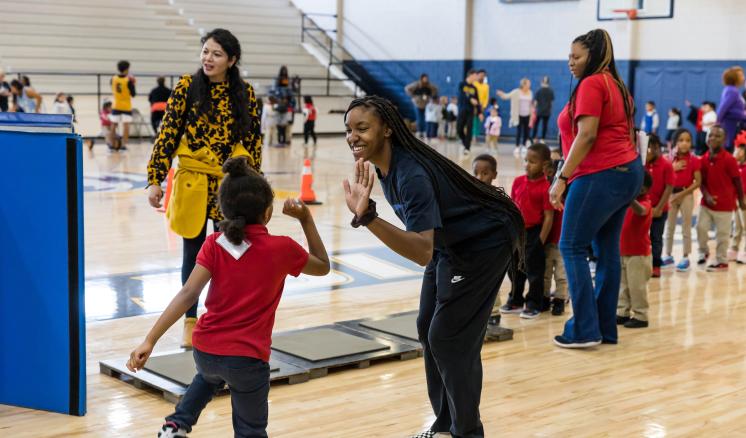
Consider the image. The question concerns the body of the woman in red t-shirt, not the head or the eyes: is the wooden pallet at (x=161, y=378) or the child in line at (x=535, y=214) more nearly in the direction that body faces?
the wooden pallet

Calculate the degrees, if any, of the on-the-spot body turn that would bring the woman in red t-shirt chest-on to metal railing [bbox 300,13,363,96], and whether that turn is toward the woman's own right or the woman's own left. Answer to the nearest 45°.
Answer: approximately 90° to the woman's own right

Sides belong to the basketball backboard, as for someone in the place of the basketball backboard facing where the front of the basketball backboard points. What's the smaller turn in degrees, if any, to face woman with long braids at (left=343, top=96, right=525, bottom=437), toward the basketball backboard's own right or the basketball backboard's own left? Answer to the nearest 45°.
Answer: approximately 45° to the basketball backboard's own left

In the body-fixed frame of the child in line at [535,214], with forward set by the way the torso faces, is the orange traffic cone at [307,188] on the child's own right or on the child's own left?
on the child's own right

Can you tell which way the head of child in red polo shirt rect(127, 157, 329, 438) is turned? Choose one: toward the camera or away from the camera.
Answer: away from the camera
